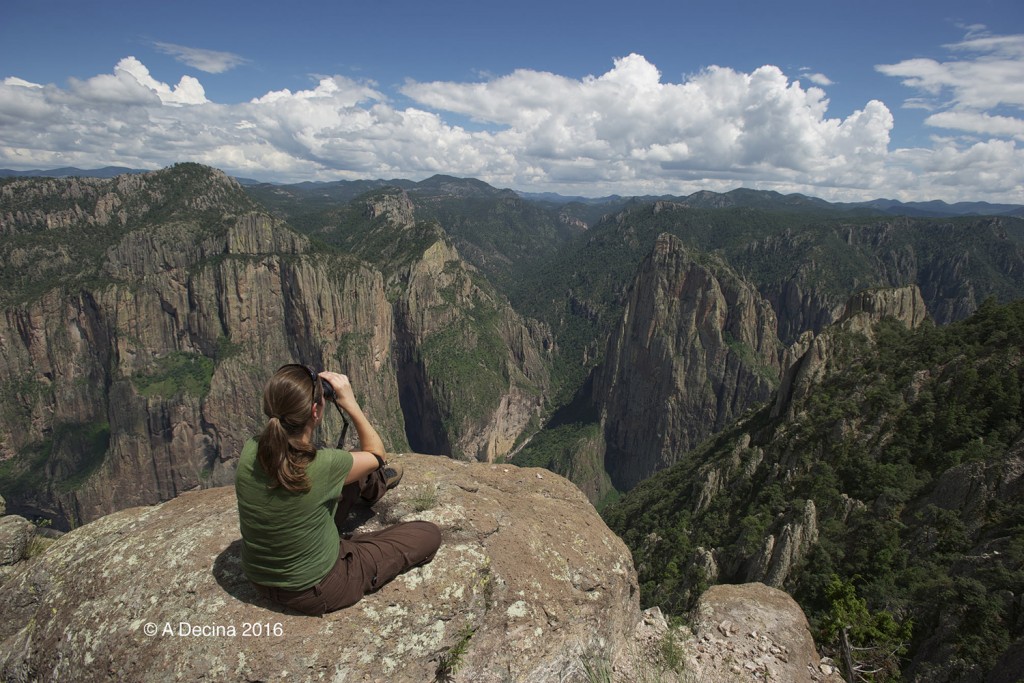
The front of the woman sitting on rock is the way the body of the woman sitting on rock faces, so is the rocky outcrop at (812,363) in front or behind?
in front

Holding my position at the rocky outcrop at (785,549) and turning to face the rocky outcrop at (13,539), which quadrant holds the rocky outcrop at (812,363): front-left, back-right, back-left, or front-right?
back-right

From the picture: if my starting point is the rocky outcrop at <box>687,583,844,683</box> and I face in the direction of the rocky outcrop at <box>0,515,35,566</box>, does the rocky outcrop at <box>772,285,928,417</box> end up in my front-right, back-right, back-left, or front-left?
back-right

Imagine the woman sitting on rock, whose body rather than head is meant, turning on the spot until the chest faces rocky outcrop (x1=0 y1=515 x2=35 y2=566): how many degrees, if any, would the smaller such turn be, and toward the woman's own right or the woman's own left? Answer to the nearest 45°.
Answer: approximately 90° to the woman's own left

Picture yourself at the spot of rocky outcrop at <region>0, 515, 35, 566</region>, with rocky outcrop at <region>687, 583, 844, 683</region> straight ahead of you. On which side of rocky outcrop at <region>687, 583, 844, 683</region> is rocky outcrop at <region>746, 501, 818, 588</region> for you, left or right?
left

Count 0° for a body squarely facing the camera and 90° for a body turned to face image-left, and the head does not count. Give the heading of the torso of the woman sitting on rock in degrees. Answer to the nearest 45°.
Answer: approximately 225°
